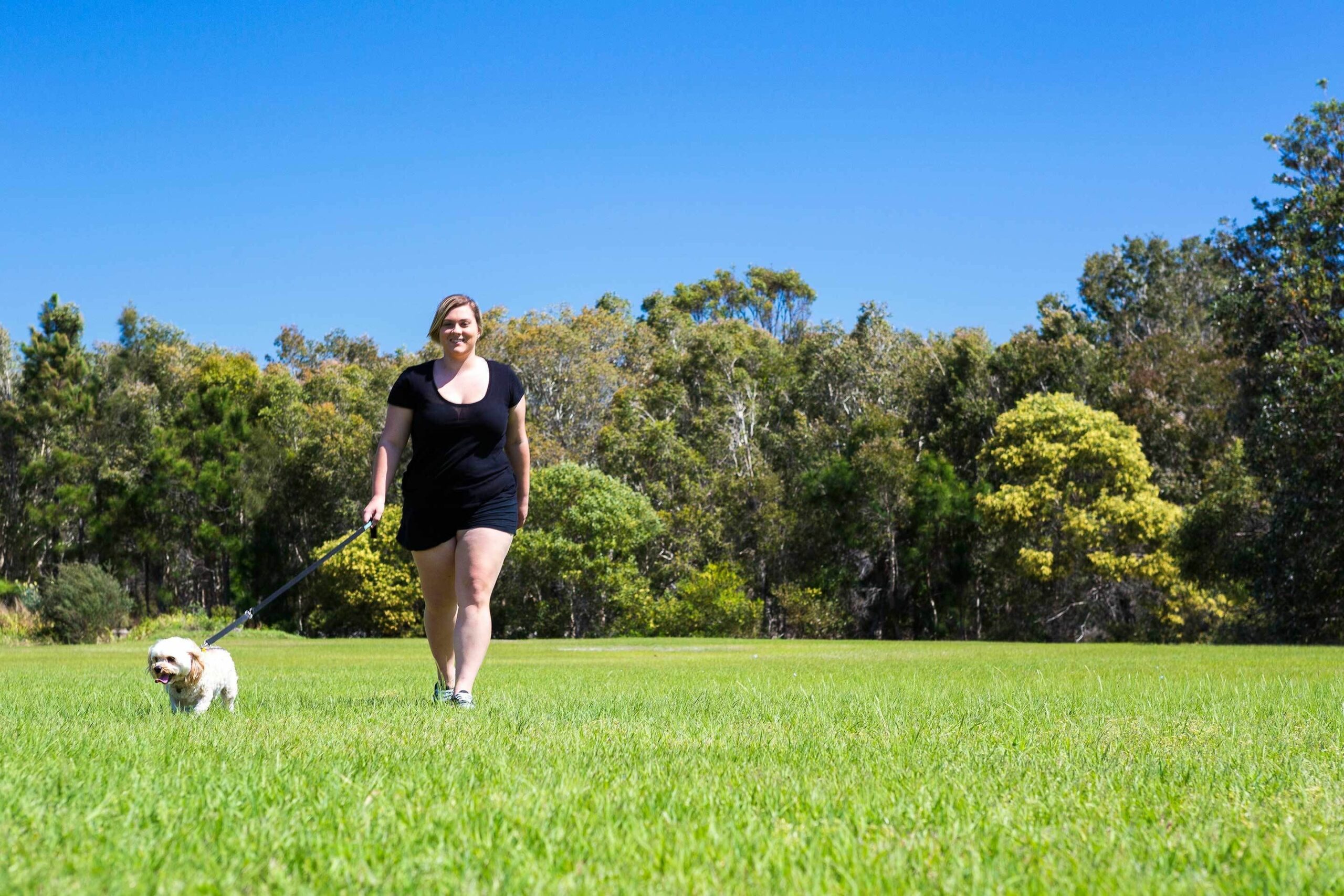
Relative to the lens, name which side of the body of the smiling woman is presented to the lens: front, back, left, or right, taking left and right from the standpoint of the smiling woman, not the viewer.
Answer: front

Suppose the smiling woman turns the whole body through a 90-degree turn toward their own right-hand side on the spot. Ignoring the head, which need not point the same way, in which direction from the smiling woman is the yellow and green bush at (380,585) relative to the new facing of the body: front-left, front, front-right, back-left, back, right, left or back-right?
right

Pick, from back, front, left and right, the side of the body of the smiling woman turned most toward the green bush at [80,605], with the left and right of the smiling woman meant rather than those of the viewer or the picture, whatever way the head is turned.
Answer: back

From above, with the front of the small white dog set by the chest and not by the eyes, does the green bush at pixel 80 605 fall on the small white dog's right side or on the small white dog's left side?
on the small white dog's right side

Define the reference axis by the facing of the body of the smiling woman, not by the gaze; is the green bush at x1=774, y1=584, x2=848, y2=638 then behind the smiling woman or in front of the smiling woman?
behind

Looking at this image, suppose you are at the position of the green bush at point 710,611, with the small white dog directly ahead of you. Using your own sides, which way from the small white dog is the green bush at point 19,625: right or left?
right

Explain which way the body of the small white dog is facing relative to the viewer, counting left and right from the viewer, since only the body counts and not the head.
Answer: facing the viewer and to the left of the viewer

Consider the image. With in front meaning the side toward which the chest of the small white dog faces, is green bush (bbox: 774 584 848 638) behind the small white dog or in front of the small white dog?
behind

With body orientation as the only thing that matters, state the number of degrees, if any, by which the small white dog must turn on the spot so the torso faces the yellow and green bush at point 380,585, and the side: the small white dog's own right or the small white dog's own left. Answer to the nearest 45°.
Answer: approximately 135° to the small white dog's own right

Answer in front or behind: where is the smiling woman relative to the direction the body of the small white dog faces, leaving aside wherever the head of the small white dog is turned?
behind

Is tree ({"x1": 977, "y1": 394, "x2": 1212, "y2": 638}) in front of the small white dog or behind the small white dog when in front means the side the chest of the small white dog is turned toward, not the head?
behind

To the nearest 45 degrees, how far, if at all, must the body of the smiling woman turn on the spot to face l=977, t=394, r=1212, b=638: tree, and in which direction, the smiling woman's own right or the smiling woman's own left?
approximately 135° to the smiling woman's own left

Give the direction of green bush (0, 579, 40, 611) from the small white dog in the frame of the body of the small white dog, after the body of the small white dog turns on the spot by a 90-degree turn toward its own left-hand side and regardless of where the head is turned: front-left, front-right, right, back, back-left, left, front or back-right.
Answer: back-left

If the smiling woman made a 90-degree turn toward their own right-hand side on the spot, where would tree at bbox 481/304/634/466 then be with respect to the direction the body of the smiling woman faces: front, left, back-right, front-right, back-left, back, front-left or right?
right

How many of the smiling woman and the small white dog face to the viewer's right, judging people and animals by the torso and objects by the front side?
0

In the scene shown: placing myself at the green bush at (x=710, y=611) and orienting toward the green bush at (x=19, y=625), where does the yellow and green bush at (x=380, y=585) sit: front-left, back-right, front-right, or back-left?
front-right

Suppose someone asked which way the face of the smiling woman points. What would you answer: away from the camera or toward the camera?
toward the camera

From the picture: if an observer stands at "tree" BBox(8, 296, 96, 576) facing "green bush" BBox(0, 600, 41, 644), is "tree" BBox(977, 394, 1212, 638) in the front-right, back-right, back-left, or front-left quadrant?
front-left
